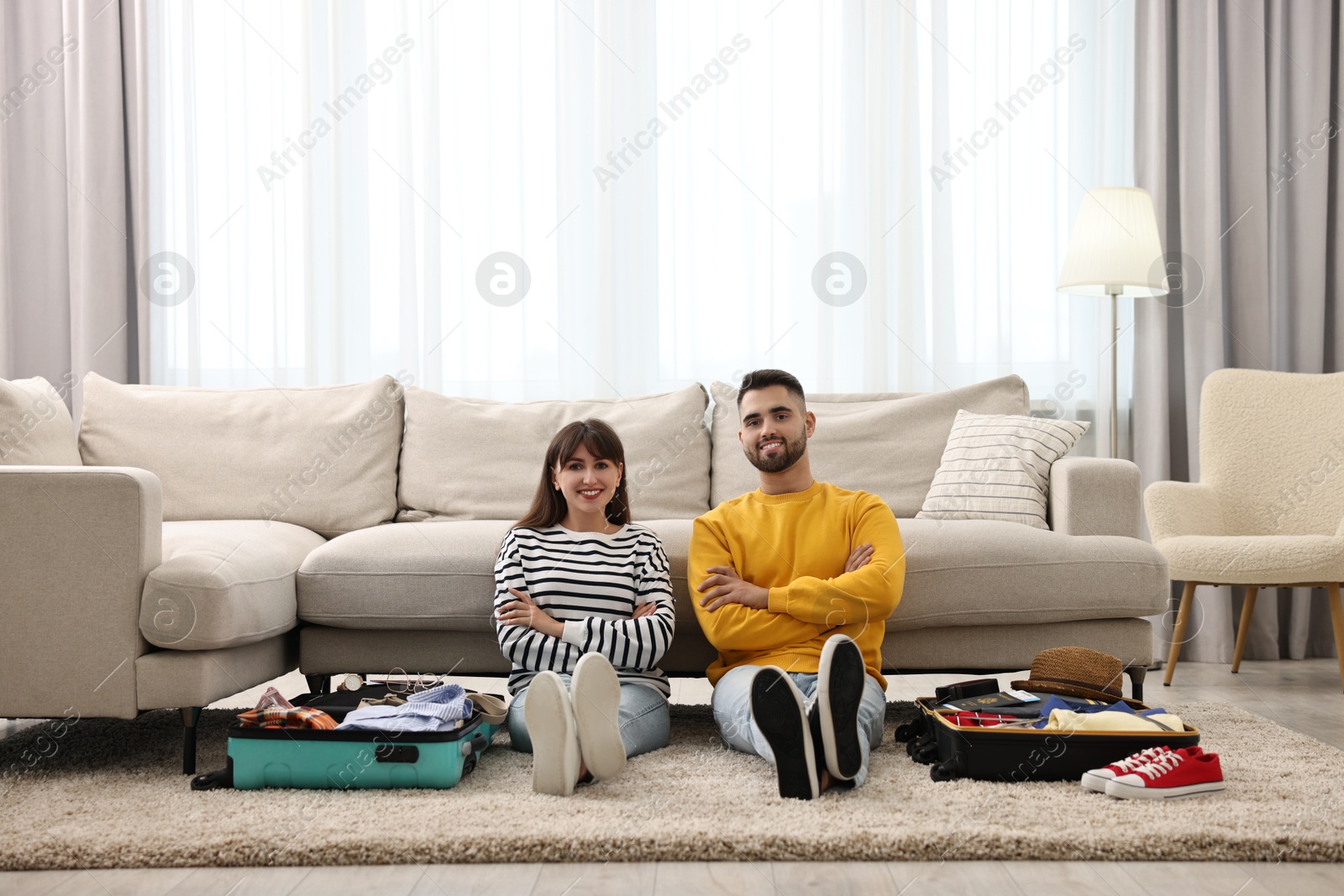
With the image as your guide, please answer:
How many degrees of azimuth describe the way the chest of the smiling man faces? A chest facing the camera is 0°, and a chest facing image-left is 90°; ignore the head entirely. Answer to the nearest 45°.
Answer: approximately 0°

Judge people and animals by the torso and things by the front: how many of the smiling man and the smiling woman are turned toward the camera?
2

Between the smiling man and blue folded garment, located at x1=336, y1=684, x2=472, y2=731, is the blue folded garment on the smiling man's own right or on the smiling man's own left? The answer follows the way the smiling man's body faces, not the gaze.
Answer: on the smiling man's own right

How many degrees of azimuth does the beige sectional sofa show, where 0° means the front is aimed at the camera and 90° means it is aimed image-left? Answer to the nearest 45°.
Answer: approximately 0°

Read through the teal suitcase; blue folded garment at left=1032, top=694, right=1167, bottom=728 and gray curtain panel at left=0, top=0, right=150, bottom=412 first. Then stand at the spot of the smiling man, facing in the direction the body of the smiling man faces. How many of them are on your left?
1

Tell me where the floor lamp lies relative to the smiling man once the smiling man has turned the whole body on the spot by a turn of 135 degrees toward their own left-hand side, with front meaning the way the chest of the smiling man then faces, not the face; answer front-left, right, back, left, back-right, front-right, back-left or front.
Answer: front

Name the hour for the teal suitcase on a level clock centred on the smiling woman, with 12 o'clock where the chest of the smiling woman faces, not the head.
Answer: The teal suitcase is roughly at 2 o'clock from the smiling woman.
